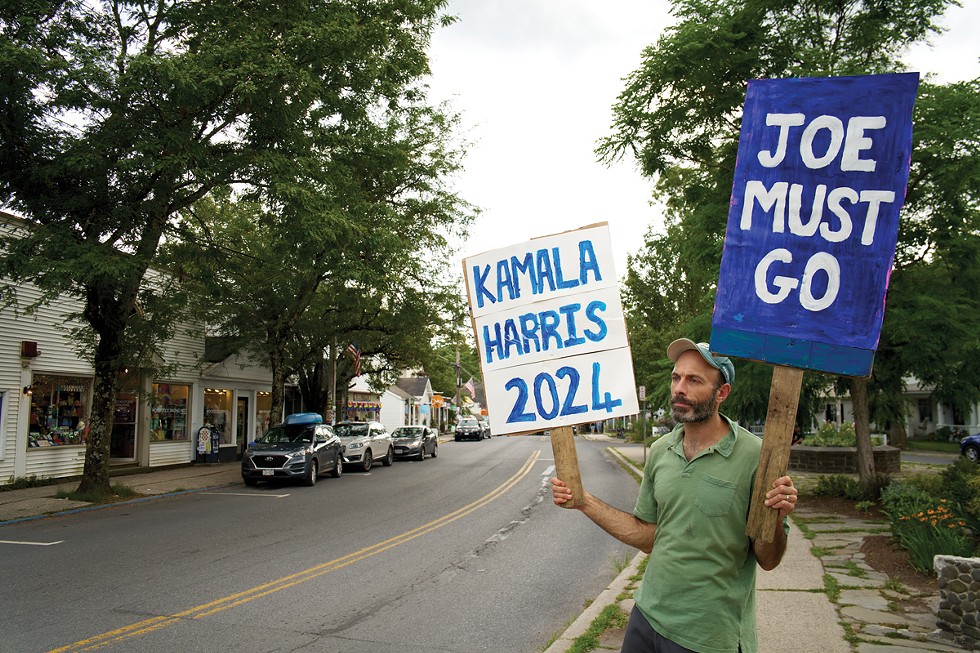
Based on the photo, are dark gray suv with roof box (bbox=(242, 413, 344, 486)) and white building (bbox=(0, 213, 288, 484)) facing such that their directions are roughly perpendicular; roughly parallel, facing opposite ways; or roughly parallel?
roughly perpendicular

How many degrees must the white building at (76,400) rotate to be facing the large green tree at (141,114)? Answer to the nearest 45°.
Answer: approximately 45° to its right

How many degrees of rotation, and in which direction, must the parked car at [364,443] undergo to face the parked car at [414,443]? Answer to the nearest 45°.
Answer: approximately 180°

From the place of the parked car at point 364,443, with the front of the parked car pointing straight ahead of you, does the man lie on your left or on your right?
on your left

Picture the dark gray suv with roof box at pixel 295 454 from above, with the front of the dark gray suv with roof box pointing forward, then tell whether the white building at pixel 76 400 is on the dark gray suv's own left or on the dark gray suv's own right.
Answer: on the dark gray suv's own right

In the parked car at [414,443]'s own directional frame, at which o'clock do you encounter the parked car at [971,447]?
the parked car at [971,447] is roughly at 8 o'clock from the parked car at [414,443].

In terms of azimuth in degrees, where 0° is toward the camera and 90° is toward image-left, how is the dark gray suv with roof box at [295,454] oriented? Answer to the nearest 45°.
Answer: approximately 45°

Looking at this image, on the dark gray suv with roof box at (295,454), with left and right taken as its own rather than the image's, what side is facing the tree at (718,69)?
left

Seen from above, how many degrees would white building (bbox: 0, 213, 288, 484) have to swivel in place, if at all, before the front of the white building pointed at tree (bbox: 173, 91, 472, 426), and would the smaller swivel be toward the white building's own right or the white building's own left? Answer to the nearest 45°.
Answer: approximately 45° to the white building's own left
